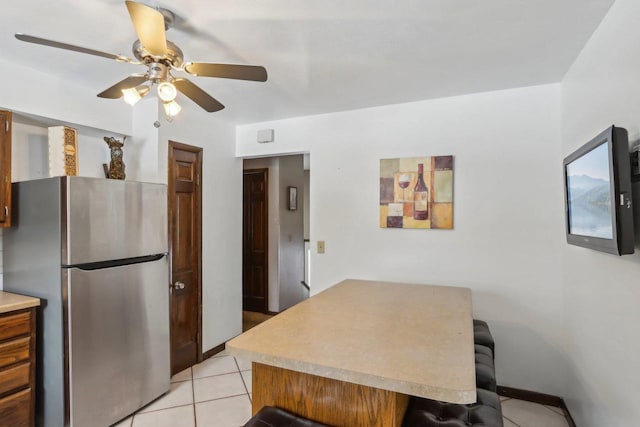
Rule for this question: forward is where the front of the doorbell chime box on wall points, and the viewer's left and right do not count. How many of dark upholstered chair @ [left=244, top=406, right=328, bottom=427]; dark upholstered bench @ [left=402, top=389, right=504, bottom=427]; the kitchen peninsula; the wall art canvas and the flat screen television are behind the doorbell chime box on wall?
0

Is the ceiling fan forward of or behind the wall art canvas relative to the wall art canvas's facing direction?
forward

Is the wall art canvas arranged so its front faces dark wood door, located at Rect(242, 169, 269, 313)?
no

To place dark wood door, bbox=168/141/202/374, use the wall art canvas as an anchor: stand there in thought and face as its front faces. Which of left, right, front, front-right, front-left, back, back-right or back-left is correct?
right

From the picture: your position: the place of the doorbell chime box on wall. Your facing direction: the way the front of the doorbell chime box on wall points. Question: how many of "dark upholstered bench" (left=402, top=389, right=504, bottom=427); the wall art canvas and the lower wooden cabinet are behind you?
0

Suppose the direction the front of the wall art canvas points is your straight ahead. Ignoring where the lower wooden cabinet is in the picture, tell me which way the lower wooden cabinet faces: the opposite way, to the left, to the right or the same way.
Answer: to the left

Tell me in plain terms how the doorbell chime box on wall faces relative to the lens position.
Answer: facing the viewer

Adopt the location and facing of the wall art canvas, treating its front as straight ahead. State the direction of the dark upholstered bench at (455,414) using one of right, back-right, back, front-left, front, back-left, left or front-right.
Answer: front

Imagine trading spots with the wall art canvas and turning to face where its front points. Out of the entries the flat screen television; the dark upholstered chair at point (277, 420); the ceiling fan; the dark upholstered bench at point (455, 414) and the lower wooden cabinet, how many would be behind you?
0

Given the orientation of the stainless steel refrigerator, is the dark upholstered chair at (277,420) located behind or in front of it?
in front

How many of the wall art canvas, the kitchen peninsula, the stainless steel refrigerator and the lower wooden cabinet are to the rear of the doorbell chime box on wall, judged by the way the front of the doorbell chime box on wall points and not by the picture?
0

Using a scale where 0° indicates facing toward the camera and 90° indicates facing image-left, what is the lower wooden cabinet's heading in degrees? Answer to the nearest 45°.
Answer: approximately 315°

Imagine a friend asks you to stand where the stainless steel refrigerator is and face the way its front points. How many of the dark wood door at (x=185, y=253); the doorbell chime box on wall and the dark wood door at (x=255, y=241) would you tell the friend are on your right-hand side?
0

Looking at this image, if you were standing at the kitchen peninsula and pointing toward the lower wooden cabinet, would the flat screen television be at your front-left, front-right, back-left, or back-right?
back-right

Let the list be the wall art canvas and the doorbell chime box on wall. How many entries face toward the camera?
2

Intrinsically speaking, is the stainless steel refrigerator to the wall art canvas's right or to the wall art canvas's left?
on its right

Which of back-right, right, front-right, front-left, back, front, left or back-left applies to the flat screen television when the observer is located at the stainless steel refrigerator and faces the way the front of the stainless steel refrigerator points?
front

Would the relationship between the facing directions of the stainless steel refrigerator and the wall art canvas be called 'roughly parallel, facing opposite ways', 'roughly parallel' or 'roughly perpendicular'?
roughly perpendicular
